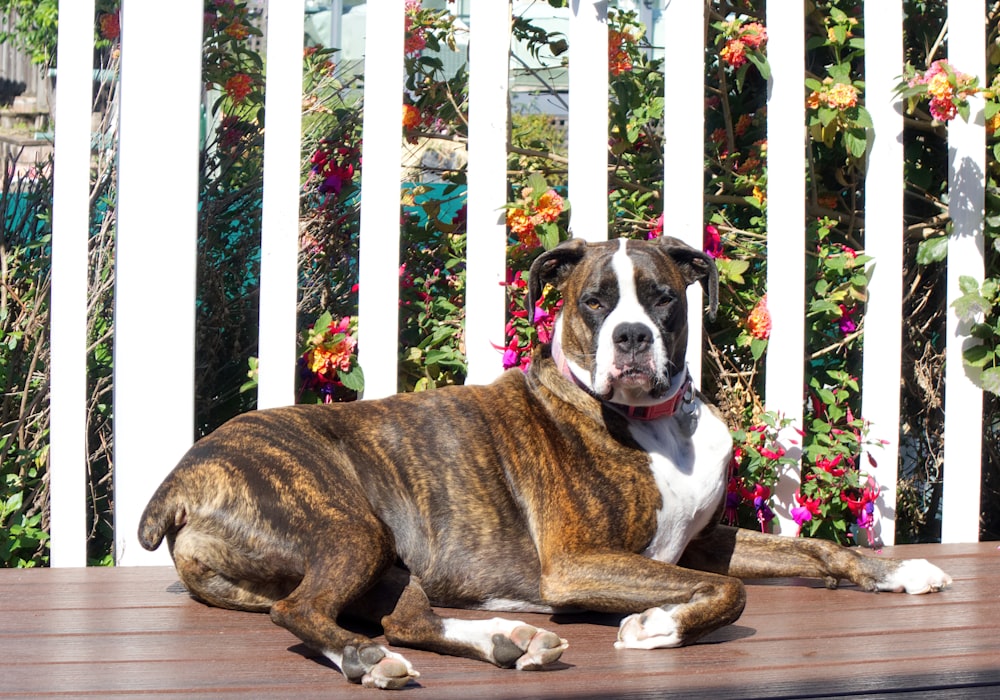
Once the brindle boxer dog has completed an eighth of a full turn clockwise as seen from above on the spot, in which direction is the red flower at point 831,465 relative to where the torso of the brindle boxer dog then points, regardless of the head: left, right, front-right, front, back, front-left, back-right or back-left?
left

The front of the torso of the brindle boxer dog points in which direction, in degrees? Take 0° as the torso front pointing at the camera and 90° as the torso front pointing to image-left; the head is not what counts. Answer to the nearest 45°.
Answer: approximately 270°

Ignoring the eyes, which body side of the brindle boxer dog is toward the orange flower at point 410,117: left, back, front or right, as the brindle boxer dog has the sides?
left

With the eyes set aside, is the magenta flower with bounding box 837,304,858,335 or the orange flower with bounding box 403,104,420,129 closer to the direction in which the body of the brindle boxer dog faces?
the magenta flower

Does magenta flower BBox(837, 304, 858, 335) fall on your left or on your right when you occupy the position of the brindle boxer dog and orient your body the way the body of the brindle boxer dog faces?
on your left
